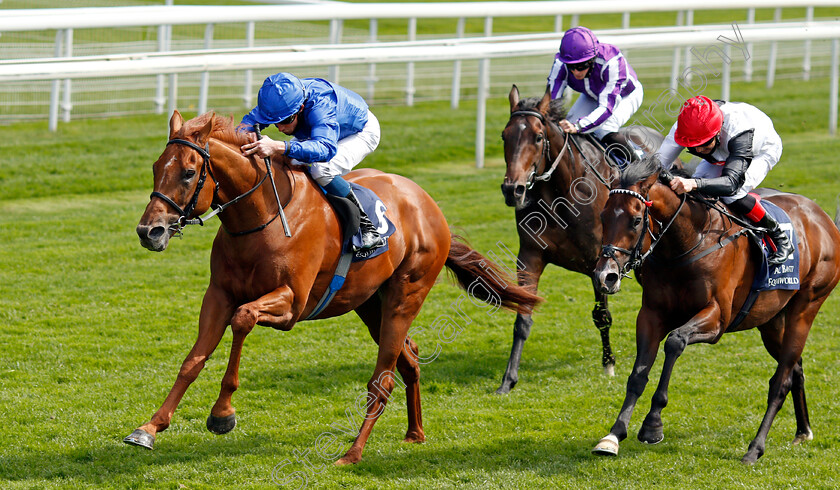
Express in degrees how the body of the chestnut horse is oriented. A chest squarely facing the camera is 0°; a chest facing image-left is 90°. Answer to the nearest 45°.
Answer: approximately 45°

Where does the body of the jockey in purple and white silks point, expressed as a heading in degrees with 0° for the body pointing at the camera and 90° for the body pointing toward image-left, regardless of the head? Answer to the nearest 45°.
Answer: approximately 45°

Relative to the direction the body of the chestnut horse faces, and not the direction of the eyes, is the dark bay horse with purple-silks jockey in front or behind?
behind

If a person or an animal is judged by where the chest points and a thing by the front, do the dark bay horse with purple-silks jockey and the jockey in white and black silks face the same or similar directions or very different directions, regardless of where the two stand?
same or similar directions

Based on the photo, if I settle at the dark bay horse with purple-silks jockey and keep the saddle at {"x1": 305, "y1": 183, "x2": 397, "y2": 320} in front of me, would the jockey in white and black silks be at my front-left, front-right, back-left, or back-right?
front-left

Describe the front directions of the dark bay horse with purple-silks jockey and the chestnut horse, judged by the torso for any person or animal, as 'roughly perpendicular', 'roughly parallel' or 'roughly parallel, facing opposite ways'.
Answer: roughly parallel

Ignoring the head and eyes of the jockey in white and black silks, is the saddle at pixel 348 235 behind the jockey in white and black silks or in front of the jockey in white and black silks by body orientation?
in front

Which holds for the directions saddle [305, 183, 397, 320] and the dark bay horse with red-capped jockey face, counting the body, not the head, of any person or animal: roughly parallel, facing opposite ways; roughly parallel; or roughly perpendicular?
roughly parallel

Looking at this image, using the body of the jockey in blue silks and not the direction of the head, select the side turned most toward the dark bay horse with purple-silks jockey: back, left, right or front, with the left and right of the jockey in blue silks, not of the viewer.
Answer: back

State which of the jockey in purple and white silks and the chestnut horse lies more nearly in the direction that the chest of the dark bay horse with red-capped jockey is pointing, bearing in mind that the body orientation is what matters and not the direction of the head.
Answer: the chestnut horse

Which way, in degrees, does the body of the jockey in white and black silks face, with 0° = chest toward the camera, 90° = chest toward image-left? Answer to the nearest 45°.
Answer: approximately 45°

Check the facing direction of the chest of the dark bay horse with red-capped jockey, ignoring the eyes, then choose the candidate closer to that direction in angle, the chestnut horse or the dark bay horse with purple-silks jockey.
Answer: the chestnut horse

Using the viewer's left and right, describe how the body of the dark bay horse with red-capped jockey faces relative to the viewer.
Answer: facing the viewer and to the left of the viewer

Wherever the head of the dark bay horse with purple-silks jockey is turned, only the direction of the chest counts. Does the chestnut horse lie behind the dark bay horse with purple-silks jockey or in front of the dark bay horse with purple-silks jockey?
in front
